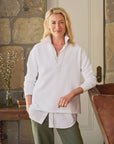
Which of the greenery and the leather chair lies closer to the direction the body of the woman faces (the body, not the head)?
the leather chair

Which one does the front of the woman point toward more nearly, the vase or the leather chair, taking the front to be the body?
the leather chair

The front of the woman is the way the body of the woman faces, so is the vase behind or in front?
behind

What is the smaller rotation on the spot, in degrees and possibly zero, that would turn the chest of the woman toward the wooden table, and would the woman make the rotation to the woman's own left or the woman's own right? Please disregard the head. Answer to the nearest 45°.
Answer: approximately 135° to the woman's own right

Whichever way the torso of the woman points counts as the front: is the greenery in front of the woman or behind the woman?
behind

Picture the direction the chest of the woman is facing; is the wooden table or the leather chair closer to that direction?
the leather chair

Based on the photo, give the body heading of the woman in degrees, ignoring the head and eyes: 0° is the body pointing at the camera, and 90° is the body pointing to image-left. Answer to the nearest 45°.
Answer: approximately 0°
